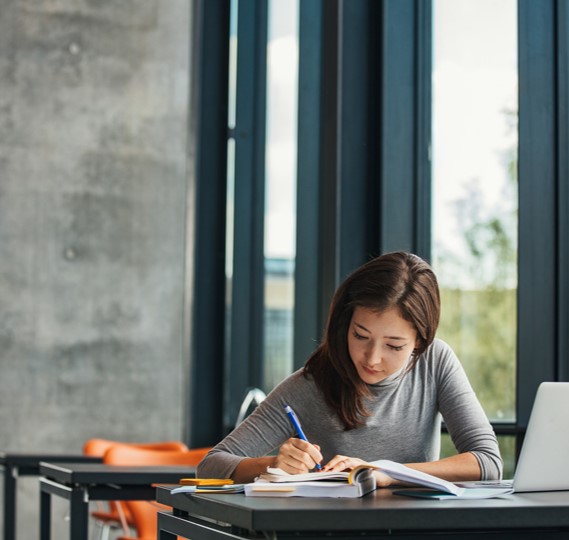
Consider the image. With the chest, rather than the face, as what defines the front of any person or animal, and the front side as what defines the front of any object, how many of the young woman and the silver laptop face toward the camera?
1

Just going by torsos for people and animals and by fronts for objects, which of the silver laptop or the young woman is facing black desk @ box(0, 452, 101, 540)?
the silver laptop

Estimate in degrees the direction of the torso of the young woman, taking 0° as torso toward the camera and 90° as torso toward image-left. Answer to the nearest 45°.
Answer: approximately 0°

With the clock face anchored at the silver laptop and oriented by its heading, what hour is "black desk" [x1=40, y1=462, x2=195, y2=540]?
The black desk is roughly at 12 o'clock from the silver laptop.

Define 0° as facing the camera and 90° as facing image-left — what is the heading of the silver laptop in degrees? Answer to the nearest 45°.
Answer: approximately 135°

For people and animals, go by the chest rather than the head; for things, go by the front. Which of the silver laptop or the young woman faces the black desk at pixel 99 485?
the silver laptop

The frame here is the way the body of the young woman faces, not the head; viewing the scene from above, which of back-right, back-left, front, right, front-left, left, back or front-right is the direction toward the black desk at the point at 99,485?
back-right
